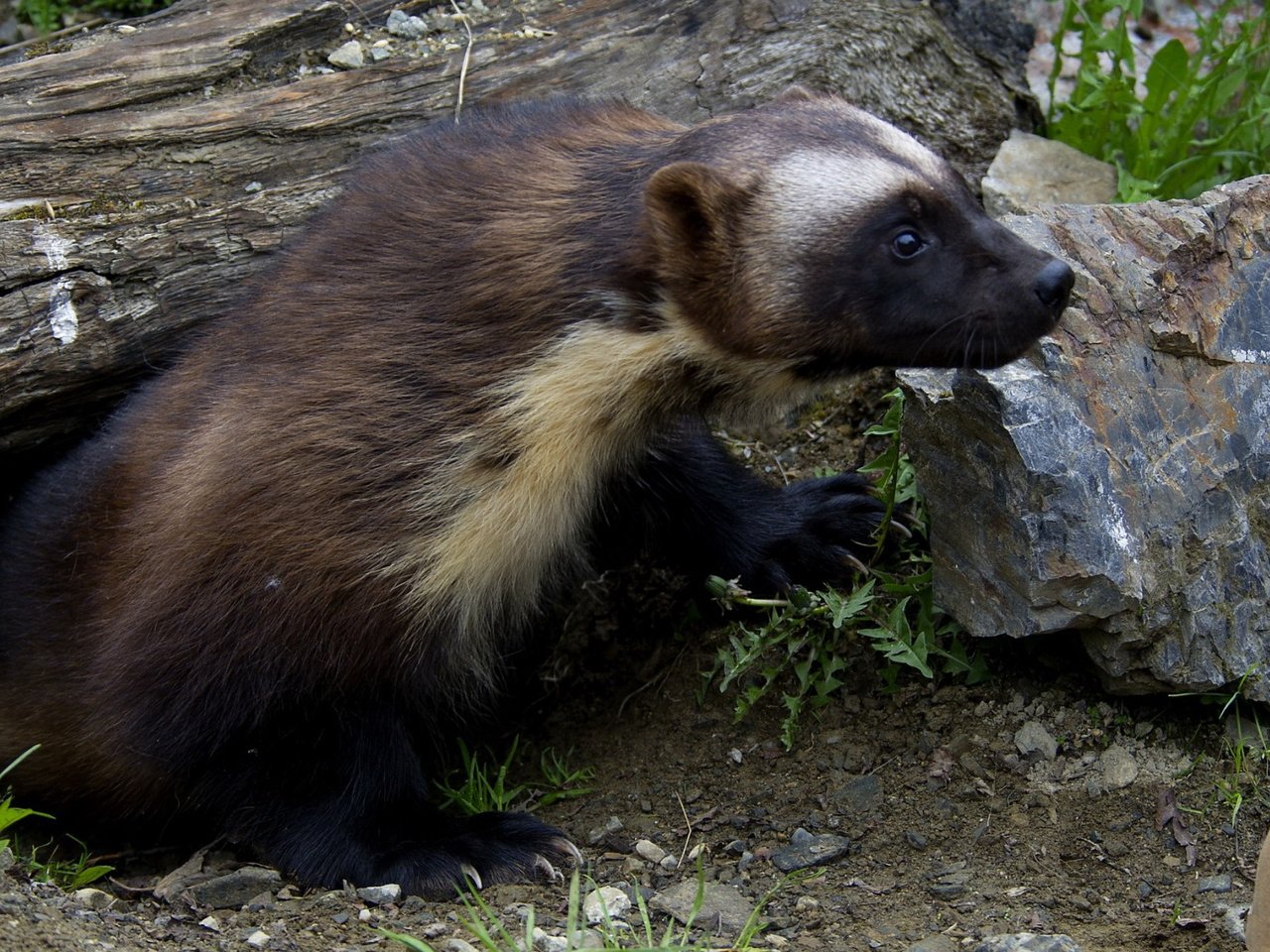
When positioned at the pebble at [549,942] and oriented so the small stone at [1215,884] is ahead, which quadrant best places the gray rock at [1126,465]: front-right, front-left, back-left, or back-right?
front-left

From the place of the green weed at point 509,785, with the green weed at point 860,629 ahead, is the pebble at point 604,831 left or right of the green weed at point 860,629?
right

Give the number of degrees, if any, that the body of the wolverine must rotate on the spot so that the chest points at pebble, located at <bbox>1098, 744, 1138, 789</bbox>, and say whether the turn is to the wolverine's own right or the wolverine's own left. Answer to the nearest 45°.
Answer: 0° — it already faces it

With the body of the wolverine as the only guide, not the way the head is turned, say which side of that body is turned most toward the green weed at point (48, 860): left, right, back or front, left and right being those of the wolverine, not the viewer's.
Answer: back

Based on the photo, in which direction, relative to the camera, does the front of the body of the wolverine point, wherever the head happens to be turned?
to the viewer's right

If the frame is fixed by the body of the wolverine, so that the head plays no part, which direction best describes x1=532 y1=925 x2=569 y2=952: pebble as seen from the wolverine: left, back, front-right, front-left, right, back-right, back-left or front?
right

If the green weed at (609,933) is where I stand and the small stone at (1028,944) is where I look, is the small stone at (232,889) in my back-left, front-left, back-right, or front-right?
back-left

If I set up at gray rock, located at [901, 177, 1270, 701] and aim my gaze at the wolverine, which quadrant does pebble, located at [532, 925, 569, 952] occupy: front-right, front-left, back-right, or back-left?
front-left

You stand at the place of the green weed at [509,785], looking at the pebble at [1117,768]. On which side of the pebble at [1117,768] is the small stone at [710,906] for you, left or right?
right

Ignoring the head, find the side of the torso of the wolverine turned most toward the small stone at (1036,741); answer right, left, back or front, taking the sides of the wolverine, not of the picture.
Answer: front

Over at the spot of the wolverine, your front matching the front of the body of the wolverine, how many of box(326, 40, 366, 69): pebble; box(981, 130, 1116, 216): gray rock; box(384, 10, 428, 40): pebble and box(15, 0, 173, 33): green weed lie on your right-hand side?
0

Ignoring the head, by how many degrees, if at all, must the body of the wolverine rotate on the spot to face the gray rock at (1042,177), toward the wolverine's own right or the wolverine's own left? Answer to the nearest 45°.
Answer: approximately 45° to the wolverine's own left

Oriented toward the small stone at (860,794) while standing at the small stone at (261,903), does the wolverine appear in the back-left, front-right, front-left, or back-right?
front-left

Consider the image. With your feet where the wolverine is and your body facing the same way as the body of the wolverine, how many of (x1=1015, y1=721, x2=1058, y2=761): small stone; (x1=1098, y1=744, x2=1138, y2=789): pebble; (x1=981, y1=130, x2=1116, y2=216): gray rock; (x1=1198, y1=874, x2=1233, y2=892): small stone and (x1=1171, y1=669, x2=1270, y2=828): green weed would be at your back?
0

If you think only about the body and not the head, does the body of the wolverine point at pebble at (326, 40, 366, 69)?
no

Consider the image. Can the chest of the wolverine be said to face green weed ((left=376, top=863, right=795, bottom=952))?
no
